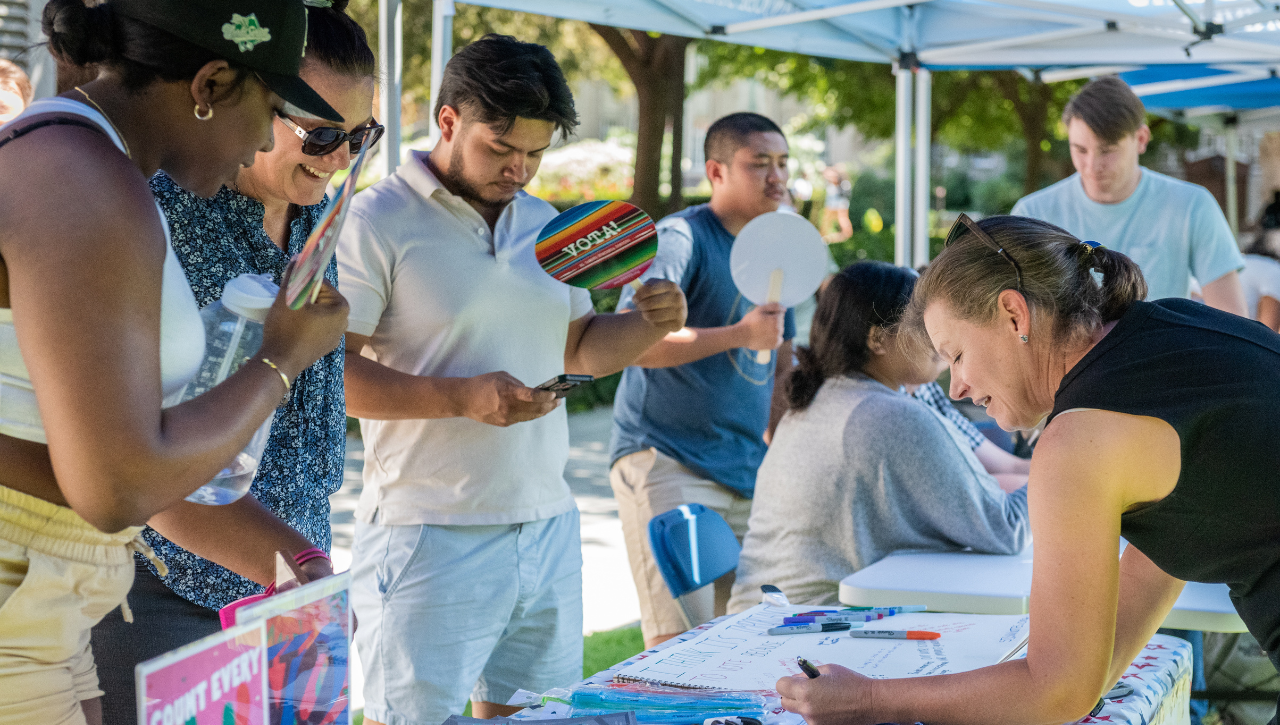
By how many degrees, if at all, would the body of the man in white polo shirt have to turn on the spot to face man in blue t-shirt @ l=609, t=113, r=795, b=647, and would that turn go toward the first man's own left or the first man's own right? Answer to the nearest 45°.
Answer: approximately 90° to the first man's own left

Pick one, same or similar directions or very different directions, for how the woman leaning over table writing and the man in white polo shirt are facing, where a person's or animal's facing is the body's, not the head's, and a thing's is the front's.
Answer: very different directions

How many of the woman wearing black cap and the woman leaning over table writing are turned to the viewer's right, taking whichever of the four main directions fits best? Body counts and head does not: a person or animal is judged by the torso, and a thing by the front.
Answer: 1

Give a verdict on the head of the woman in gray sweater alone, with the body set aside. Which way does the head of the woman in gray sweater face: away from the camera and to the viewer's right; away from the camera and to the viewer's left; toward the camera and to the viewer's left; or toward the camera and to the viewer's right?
away from the camera and to the viewer's right

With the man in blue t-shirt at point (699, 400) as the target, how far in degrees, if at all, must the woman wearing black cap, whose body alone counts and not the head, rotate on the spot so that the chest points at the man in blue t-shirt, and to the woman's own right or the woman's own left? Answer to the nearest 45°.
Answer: approximately 45° to the woman's own left

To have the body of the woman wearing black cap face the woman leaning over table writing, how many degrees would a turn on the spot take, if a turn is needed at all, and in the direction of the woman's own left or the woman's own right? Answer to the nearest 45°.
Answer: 0° — they already face them

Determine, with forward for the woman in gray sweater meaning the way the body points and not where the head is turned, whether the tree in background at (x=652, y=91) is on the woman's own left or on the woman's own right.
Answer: on the woman's own left

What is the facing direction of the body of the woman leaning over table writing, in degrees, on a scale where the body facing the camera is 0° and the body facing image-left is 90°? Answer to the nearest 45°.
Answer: approximately 90°

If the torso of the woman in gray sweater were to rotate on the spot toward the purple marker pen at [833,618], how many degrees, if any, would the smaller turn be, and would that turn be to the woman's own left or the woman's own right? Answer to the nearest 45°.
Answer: approximately 135° to the woman's own right

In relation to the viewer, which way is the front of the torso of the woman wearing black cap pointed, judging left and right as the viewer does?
facing to the right of the viewer

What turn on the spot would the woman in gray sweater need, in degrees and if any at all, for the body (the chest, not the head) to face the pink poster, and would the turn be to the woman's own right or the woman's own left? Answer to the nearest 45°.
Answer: approximately 135° to the woman's own right
